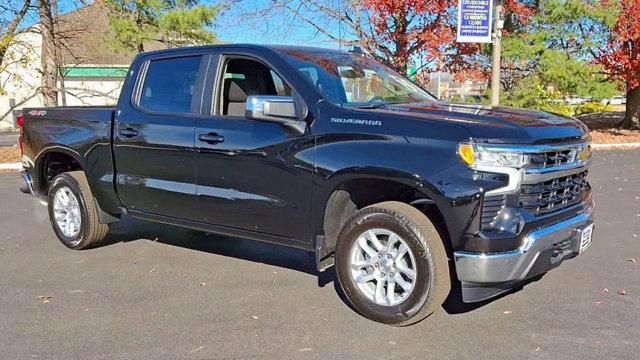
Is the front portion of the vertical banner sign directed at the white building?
no

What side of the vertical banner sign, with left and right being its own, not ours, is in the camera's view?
front

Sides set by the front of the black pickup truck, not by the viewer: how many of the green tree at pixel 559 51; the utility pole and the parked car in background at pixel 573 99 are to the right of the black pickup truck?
0

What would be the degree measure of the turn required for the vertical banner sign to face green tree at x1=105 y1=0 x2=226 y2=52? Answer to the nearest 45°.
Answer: approximately 135° to its right

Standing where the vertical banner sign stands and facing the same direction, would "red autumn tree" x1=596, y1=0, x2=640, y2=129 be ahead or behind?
behind

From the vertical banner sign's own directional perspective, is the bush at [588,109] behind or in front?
behind

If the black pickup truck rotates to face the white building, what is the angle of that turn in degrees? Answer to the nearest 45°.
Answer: approximately 180°

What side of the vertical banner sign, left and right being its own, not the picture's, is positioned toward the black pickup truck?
front

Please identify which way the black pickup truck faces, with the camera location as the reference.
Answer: facing the viewer and to the right of the viewer

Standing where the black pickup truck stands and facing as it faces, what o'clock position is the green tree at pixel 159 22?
The green tree is roughly at 7 o'clock from the black pickup truck.

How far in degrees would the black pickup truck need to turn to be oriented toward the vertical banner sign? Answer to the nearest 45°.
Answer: approximately 135° to its left

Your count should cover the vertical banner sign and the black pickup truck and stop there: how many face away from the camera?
0

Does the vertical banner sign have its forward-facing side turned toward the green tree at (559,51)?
no

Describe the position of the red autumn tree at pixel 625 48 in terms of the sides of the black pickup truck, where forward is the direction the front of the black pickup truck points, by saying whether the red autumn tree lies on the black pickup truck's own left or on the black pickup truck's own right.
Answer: on the black pickup truck's own left
